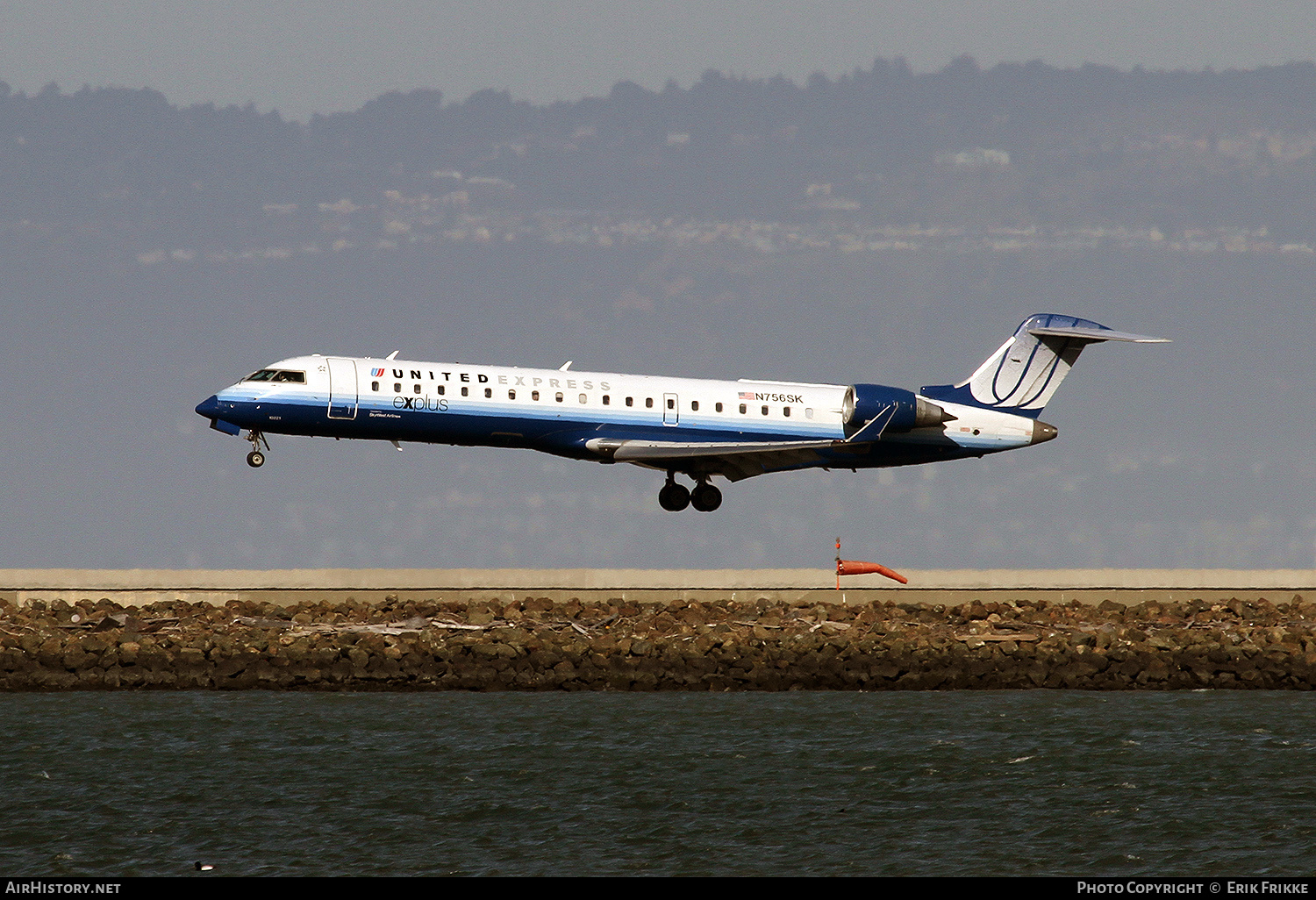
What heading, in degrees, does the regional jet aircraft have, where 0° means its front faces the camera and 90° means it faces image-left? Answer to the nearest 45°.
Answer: approximately 90°
